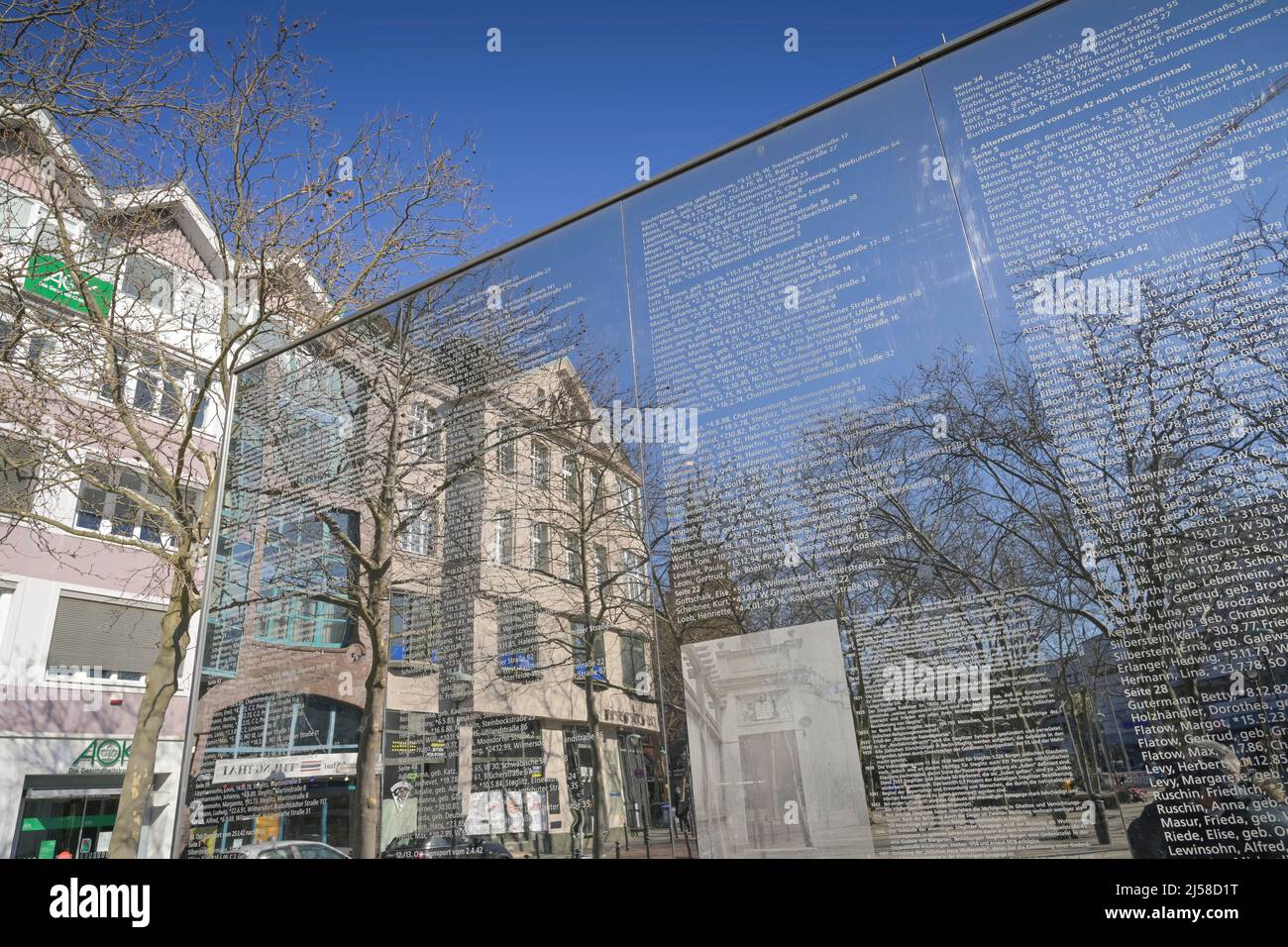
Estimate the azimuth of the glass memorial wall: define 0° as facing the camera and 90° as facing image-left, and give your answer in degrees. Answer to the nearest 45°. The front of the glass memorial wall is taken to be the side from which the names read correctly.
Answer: approximately 45°

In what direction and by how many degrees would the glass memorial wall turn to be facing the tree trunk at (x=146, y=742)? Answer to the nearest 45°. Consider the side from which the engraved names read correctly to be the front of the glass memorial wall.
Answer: approximately 90° to its right
